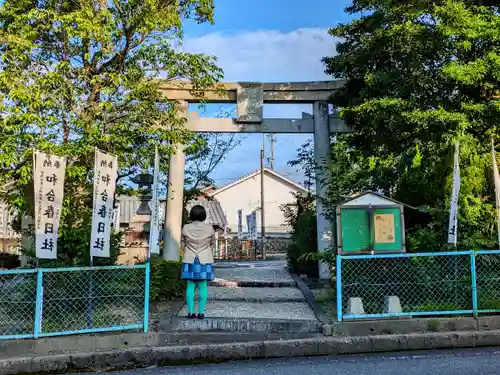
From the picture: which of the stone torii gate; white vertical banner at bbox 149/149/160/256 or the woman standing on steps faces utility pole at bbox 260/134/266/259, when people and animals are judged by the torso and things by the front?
the woman standing on steps

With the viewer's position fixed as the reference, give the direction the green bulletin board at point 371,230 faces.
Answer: facing the viewer

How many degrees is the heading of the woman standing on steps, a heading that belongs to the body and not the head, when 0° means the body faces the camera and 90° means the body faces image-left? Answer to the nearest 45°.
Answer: approximately 180°

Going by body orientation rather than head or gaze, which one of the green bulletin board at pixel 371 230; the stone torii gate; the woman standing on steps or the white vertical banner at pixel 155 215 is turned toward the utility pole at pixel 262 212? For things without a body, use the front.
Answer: the woman standing on steps

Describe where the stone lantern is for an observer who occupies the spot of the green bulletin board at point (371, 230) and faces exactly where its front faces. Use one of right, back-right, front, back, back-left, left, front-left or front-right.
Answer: back-right

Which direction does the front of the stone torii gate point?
toward the camera

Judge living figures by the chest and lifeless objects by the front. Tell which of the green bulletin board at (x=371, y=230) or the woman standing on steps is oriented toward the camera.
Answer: the green bulletin board

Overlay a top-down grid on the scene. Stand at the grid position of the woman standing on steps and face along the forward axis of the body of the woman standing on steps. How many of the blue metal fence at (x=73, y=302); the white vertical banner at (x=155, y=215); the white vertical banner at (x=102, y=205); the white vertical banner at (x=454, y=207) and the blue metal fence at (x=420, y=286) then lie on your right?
2

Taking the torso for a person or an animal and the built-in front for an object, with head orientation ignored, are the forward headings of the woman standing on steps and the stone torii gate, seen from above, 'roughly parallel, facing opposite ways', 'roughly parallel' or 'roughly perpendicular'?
roughly parallel, facing opposite ways

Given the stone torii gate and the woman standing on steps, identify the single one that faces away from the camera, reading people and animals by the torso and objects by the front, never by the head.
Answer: the woman standing on steps

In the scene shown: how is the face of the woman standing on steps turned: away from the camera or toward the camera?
away from the camera

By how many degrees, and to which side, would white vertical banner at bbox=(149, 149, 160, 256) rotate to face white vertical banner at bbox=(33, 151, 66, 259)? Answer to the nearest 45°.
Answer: approximately 45° to its right

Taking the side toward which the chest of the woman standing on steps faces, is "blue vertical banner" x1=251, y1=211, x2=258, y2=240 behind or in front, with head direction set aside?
in front
